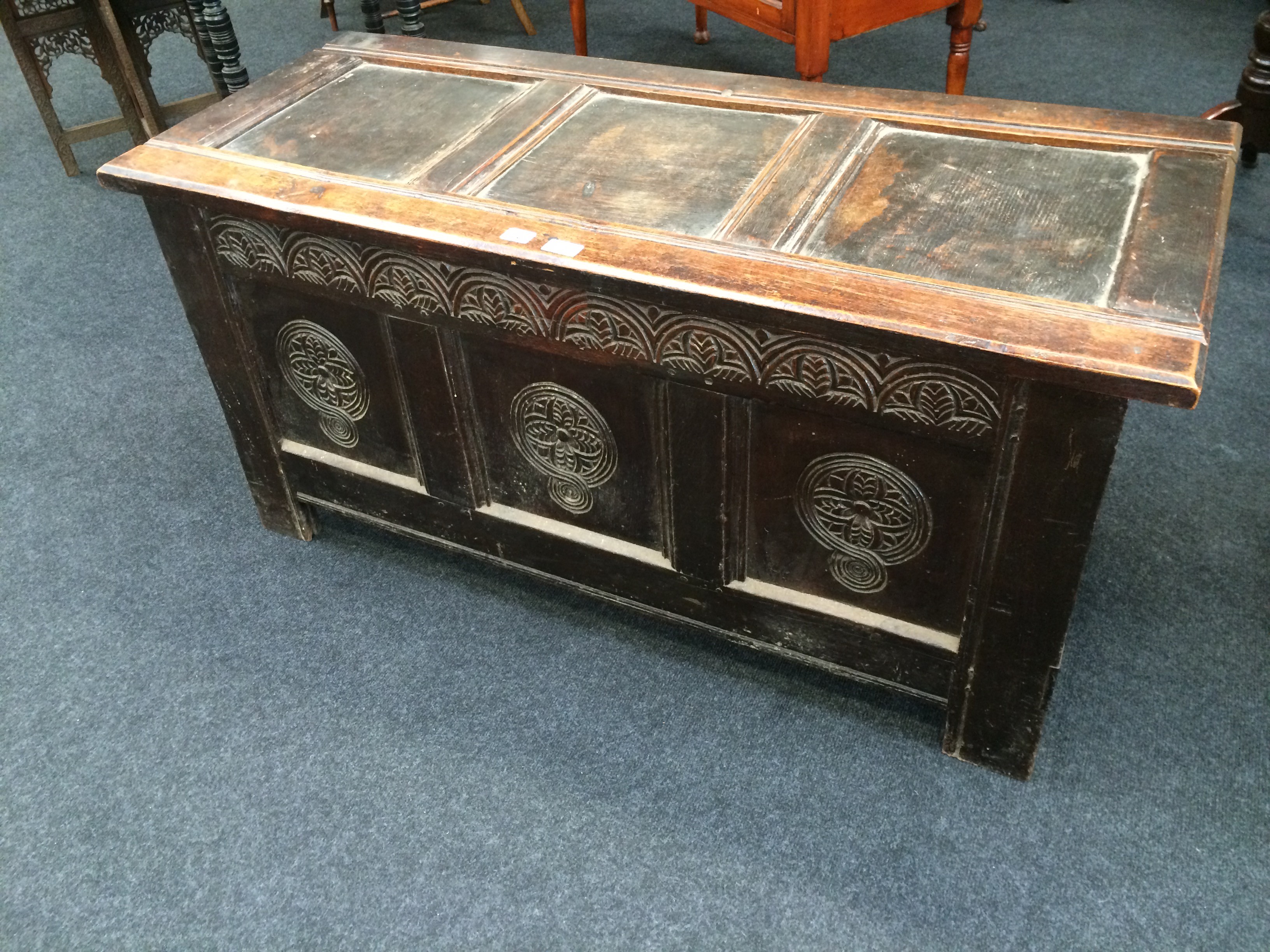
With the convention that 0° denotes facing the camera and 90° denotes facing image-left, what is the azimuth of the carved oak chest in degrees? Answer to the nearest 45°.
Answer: approximately 45°

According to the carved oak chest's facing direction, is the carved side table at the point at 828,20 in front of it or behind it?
behind

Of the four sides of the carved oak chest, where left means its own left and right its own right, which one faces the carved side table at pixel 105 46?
right
